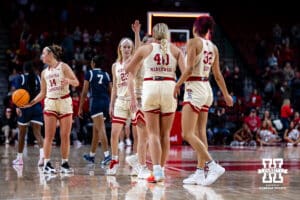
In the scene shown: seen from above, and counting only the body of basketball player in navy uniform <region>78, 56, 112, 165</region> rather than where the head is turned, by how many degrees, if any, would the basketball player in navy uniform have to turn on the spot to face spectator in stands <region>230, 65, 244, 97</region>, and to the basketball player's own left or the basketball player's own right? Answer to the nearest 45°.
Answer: approximately 90° to the basketball player's own right

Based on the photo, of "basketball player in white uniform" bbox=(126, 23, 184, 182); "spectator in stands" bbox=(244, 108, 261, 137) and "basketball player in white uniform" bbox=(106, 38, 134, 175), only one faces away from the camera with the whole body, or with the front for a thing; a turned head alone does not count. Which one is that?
"basketball player in white uniform" bbox=(126, 23, 184, 182)

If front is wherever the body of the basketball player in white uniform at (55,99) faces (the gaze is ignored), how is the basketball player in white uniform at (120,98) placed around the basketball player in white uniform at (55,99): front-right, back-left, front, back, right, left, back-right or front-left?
back-left

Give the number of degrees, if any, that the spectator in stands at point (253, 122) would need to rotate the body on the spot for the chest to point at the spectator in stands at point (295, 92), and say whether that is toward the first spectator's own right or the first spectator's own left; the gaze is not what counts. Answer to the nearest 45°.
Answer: approximately 135° to the first spectator's own left

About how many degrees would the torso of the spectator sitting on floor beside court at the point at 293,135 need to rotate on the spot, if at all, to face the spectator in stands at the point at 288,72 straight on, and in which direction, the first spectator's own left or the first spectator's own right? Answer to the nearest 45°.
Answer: approximately 180°

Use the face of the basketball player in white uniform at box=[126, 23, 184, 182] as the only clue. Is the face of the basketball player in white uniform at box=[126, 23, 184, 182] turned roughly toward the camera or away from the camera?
away from the camera

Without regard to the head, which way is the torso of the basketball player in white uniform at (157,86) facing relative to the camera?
away from the camera

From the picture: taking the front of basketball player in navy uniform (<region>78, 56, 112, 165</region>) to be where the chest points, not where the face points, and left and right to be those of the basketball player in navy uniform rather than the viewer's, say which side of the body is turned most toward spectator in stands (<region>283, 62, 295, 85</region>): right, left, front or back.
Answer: right

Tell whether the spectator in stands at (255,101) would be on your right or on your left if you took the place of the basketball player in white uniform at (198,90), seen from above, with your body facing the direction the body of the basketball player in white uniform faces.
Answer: on your right

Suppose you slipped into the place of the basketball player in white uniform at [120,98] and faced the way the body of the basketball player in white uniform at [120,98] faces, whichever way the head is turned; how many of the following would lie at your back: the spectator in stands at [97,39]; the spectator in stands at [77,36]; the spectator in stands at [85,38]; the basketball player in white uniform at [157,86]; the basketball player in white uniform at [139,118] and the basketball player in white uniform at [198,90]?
3
